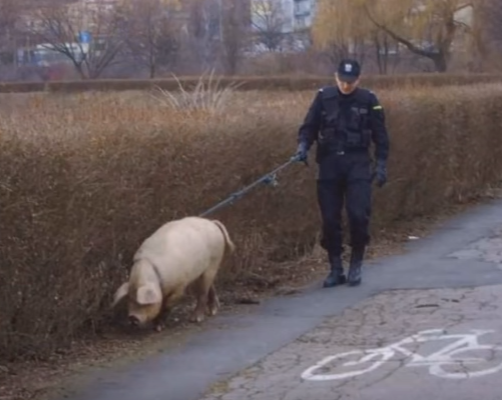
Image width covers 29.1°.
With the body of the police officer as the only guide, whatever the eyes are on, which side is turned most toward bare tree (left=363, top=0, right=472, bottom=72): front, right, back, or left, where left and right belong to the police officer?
back

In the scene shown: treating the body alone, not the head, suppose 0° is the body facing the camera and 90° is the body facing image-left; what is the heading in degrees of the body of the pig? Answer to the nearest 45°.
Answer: approximately 45°

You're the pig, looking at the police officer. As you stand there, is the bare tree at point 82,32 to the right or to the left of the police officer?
left

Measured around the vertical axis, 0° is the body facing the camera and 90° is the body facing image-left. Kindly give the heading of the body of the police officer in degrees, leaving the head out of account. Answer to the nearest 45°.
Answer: approximately 0°

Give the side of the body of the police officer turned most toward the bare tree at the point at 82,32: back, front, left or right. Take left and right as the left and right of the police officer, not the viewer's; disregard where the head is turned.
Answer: back

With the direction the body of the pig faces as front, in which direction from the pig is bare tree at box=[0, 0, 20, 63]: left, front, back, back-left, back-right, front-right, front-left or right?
back-right

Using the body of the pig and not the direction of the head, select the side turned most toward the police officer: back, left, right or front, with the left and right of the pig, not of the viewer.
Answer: back

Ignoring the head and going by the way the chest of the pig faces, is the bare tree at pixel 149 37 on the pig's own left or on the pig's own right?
on the pig's own right
